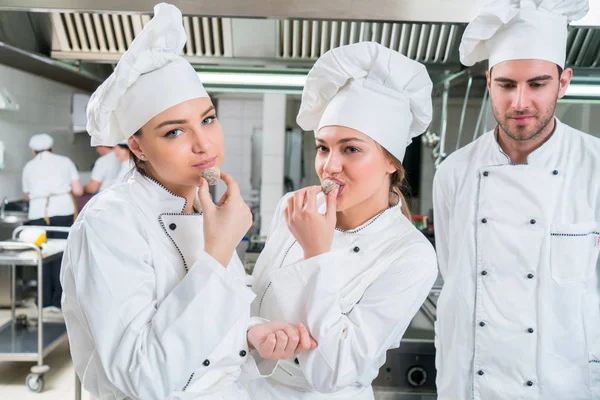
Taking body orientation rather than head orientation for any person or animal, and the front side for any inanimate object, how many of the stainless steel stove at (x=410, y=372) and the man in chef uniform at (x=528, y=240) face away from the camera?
0

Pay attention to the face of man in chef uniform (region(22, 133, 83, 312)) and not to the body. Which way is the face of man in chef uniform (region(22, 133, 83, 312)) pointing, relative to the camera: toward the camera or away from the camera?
away from the camera

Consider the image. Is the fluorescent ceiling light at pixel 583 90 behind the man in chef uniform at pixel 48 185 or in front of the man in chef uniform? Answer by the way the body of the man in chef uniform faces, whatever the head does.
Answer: behind

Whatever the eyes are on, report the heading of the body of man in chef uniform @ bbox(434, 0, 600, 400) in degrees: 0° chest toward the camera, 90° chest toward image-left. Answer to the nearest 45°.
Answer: approximately 0°
